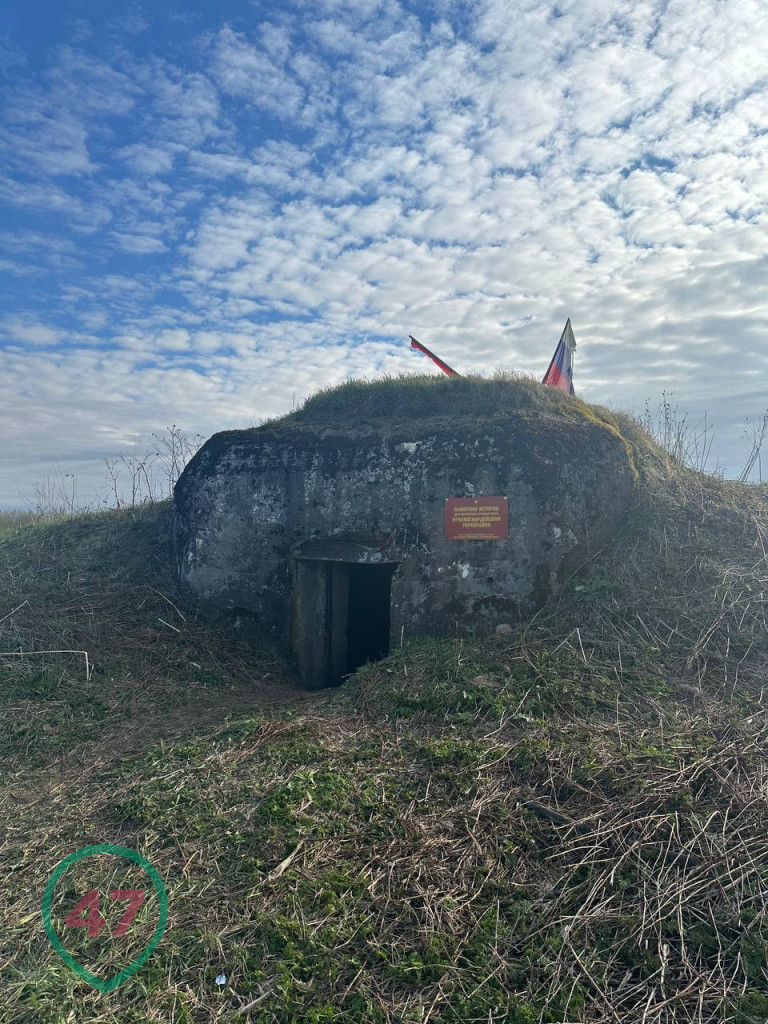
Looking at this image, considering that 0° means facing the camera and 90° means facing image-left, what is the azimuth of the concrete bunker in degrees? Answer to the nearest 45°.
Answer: approximately 0°
